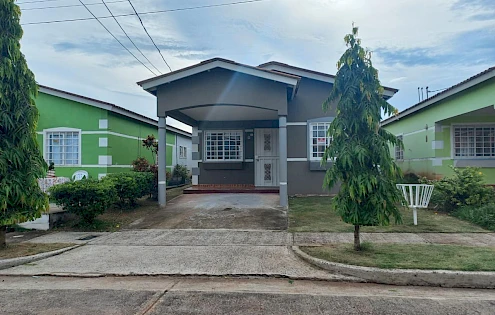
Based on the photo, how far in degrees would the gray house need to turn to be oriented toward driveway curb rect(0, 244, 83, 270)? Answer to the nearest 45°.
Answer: approximately 45° to its right

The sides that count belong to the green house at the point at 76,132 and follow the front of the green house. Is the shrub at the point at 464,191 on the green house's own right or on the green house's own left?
on the green house's own left

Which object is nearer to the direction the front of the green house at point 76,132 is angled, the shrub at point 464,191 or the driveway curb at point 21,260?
the driveway curb

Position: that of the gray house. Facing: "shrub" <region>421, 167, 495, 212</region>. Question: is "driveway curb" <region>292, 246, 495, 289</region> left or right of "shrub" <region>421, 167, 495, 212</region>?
right

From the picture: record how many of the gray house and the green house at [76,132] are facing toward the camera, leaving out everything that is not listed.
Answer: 2

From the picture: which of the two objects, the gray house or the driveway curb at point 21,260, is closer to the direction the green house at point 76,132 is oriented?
the driveway curb

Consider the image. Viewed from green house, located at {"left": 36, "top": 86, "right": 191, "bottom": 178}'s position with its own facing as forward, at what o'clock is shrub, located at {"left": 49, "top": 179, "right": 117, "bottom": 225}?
The shrub is roughly at 12 o'clock from the green house.

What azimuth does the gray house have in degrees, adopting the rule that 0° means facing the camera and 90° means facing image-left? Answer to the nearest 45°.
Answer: approximately 0°

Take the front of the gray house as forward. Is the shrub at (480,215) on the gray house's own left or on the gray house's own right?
on the gray house's own left
